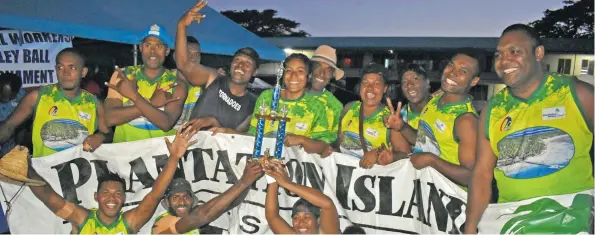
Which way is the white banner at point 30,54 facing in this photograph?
toward the camera

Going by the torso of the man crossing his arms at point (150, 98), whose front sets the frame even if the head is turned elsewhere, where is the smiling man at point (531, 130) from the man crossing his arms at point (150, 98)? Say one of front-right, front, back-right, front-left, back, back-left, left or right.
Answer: front-left

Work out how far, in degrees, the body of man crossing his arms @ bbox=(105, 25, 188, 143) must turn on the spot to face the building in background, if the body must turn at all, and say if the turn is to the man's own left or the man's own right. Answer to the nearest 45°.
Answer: approximately 135° to the man's own left

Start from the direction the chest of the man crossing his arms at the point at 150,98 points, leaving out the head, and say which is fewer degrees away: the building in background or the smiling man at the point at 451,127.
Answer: the smiling man

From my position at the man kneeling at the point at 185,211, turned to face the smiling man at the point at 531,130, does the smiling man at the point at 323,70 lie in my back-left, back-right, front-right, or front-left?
front-left

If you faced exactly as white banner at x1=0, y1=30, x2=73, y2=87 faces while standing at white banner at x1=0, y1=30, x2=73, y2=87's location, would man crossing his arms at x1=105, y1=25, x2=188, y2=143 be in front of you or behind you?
in front

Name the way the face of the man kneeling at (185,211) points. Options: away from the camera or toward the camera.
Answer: toward the camera

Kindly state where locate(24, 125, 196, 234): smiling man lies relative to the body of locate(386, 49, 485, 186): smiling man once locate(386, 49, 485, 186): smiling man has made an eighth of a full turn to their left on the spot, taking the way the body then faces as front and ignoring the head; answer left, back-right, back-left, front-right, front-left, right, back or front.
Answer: right

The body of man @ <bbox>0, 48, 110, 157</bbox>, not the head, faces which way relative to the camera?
toward the camera

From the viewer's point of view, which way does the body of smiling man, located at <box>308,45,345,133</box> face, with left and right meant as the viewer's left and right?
facing the viewer
